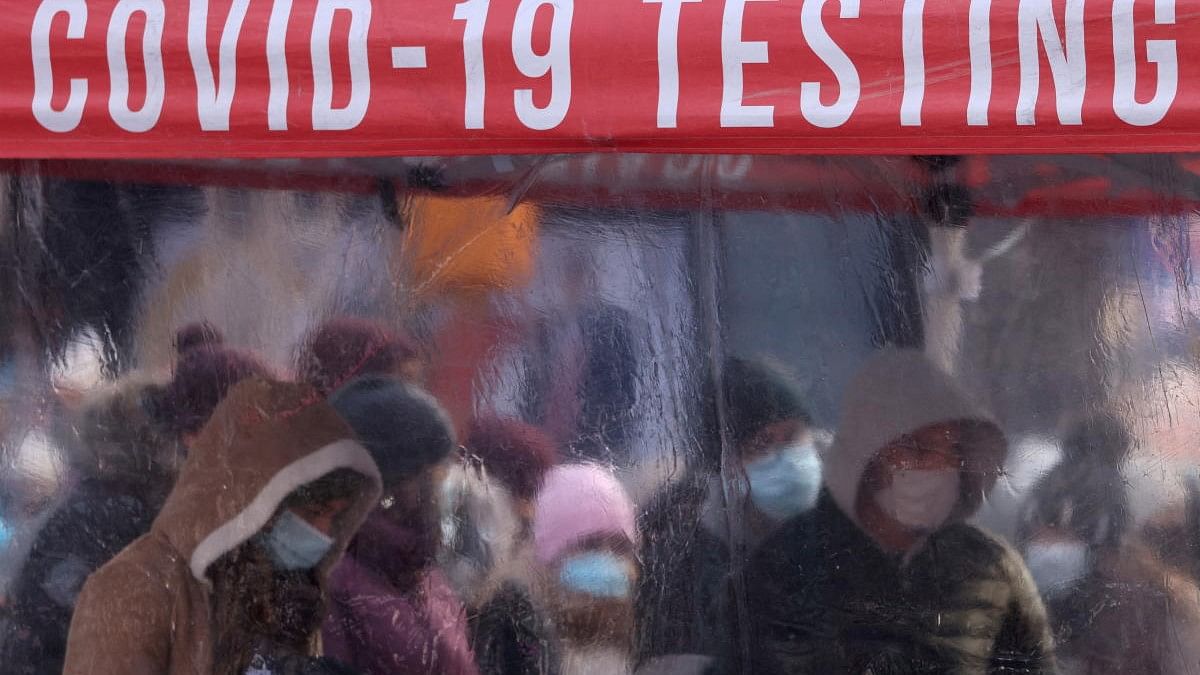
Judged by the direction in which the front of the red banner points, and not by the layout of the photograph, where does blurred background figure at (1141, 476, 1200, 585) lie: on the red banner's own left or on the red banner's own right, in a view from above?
on the red banner's own left

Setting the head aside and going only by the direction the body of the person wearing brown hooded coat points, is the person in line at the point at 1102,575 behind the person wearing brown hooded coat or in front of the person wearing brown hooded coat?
in front

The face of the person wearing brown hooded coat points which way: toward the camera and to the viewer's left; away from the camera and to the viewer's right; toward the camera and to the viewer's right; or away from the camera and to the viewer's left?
toward the camera and to the viewer's right

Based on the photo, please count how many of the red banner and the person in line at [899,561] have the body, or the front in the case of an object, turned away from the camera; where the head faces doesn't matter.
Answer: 0

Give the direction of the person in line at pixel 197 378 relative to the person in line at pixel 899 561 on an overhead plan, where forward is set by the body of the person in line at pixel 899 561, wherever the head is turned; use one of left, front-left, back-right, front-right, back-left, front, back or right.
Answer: back-right

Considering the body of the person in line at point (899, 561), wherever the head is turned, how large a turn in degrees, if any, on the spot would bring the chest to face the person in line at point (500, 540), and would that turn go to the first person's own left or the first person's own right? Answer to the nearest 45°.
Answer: approximately 135° to the first person's own right

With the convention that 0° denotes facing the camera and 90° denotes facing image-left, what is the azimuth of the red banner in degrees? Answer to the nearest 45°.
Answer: approximately 0°
